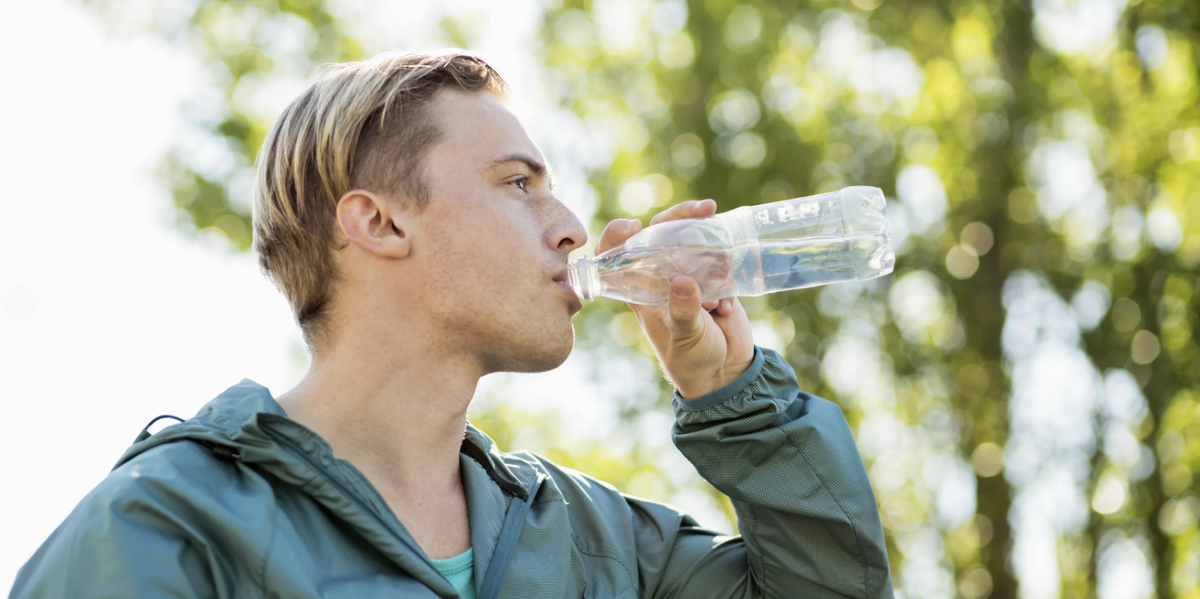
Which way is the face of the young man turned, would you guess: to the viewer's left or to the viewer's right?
to the viewer's right

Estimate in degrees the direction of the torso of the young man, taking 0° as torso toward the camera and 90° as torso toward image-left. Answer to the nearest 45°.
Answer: approximately 315°
